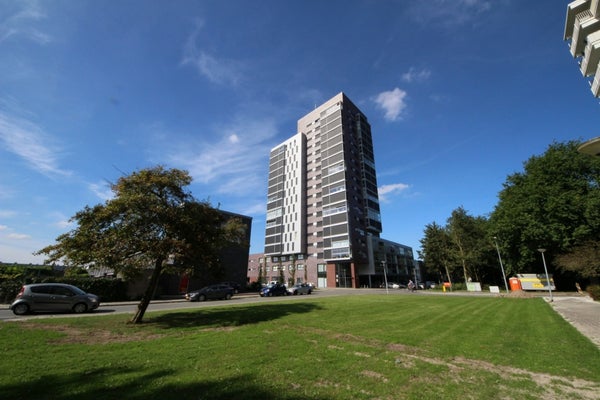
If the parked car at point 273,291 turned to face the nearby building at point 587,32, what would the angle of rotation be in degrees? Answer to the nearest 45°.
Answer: approximately 90° to its left

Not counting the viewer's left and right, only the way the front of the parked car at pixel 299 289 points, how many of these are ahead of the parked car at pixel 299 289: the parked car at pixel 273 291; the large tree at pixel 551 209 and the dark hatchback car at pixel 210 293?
2

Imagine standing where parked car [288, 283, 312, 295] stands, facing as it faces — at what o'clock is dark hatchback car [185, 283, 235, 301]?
The dark hatchback car is roughly at 12 o'clock from the parked car.

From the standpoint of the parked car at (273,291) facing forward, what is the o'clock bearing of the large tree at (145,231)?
The large tree is roughly at 11 o'clock from the parked car.

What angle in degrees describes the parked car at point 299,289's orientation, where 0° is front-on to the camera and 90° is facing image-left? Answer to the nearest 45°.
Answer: approximately 45°

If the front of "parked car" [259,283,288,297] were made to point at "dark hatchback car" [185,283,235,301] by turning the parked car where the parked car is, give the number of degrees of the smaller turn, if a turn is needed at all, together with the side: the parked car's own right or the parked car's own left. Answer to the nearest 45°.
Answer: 0° — it already faces it

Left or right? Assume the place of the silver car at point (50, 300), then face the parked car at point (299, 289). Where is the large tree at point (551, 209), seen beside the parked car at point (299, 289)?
right
